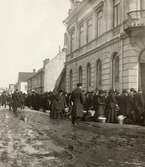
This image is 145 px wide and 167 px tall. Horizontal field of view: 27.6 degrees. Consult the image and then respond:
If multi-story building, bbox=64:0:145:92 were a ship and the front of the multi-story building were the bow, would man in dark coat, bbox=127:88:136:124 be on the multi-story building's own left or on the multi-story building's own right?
on the multi-story building's own left

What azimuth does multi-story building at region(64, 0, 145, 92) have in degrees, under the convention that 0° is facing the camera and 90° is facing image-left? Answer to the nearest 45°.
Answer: approximately 45°

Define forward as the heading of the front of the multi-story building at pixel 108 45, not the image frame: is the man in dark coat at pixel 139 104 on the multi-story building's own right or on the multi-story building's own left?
on the multi-story building's own left

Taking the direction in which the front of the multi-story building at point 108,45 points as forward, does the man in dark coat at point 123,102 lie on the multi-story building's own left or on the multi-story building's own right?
on the multi-story building's own left
